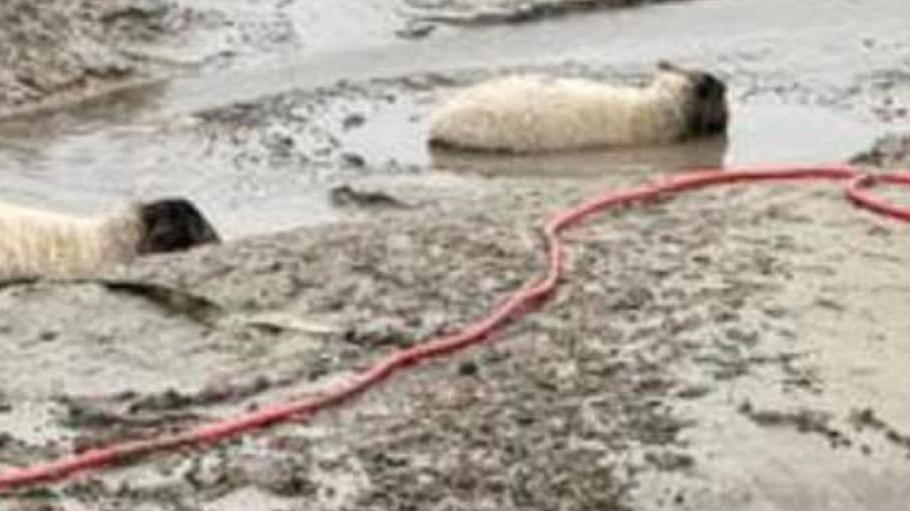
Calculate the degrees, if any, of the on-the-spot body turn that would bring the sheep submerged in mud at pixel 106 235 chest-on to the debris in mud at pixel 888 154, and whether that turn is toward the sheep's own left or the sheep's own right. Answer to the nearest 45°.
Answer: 0° — it already faces it

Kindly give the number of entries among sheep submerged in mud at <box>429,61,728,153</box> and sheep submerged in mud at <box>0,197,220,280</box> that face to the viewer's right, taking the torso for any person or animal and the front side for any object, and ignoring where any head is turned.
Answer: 2

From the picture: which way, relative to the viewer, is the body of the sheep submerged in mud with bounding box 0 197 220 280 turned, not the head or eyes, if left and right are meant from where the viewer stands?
facing to the right of the viewer

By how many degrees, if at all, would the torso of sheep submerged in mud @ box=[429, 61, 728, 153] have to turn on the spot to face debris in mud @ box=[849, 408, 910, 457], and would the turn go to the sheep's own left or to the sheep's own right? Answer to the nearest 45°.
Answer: approximately 90° to the sheep's own right

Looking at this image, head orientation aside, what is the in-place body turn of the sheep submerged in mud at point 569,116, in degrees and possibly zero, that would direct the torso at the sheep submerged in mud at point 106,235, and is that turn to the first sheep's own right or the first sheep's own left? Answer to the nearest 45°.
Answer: approximately 135° to the first sheep's own right

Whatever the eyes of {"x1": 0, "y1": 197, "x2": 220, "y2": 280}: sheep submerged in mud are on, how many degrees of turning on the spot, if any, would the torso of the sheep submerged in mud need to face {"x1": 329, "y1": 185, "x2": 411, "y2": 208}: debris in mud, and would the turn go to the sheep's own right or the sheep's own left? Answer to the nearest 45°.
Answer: approximately 45° to the sheep's own left

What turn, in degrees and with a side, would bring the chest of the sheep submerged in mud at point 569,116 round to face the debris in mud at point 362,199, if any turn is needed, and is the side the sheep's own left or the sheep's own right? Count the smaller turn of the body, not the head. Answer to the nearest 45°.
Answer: approximately 135° to the sheep's own right

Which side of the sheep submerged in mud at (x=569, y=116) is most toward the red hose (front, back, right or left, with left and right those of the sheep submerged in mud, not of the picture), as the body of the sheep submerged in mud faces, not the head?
right

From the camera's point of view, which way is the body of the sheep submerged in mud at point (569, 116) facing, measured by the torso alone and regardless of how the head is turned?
to the viewer's right
